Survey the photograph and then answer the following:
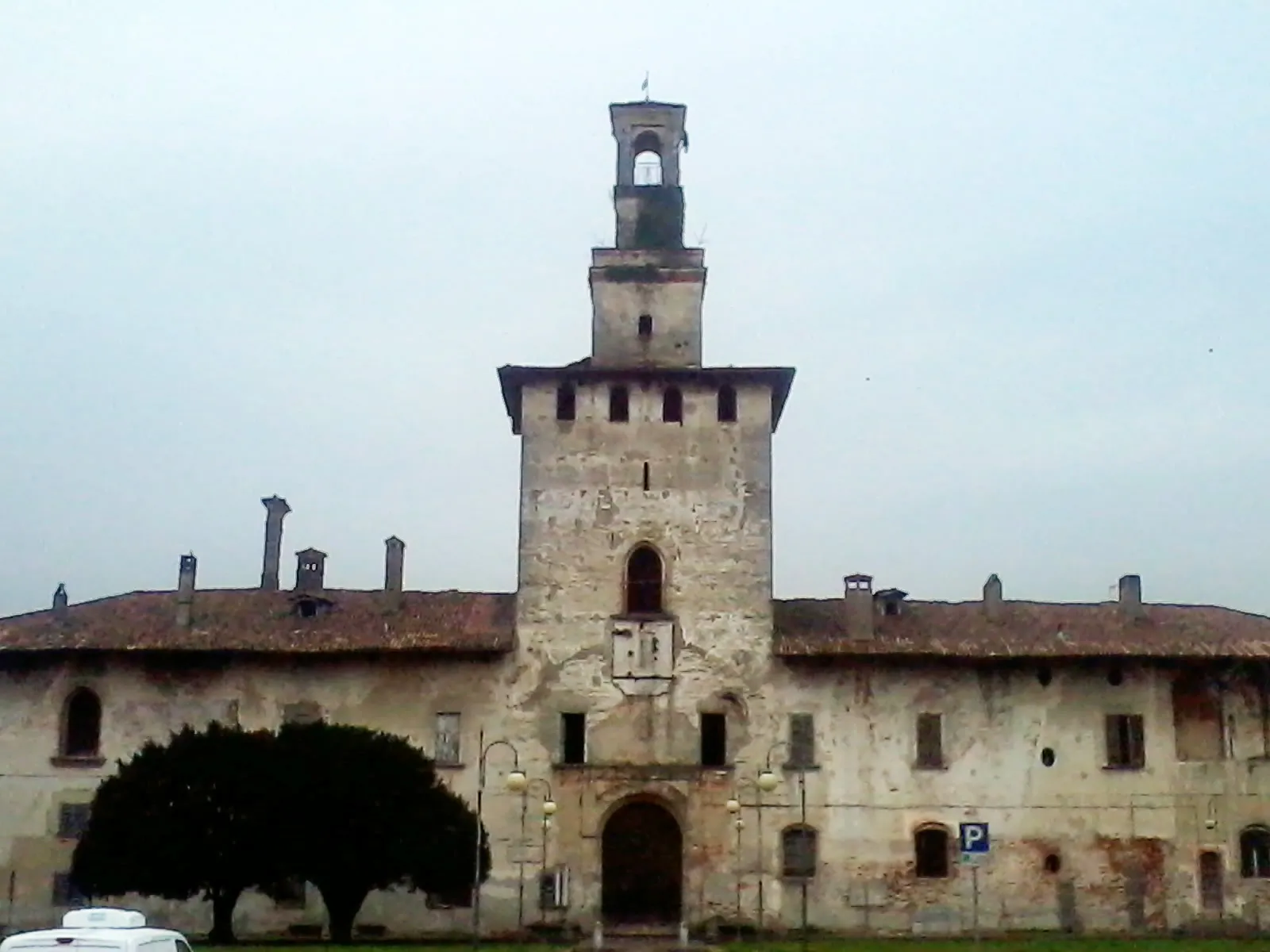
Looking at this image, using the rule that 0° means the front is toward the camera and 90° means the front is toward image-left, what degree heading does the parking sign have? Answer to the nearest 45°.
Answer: approximately 0°

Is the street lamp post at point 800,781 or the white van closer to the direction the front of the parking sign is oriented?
the white van

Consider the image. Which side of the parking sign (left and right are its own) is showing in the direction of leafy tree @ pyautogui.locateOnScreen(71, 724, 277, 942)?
right

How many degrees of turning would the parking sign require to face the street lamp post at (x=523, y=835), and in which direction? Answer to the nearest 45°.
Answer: approximately 135° to its right

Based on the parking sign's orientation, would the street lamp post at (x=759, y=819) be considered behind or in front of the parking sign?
behind

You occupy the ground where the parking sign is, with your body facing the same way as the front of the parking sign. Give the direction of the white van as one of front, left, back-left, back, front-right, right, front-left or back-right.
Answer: front-right

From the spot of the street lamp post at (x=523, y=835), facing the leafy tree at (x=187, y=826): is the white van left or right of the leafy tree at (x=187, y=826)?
left

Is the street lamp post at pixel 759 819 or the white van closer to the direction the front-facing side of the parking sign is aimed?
the white van

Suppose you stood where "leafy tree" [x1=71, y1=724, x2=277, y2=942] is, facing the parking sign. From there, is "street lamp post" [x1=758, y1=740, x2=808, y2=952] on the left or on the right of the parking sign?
right
